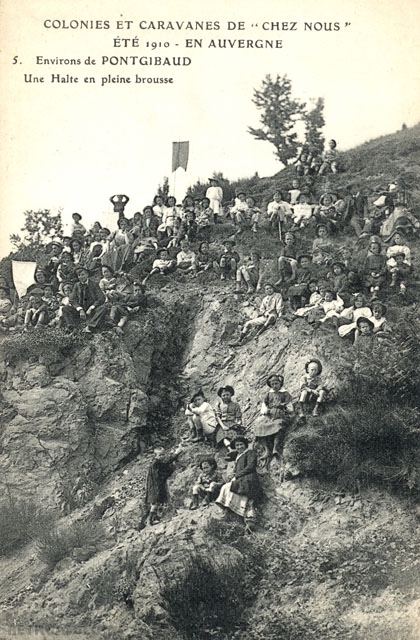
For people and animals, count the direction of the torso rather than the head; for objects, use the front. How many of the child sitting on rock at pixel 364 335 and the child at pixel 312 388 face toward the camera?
2

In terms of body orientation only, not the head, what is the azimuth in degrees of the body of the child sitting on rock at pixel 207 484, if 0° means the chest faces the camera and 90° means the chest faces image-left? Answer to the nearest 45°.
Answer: approximately 45°

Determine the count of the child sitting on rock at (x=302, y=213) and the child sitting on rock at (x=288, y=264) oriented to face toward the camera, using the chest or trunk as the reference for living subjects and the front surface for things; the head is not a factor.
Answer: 2

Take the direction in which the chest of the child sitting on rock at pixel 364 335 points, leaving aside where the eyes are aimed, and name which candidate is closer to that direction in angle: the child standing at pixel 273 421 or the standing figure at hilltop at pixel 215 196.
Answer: the child standing

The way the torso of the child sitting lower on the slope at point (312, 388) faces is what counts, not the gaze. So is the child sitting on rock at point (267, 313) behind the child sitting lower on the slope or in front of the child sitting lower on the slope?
behind

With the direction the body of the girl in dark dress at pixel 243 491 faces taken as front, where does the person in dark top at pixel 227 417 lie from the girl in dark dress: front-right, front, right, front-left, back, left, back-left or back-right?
back-right

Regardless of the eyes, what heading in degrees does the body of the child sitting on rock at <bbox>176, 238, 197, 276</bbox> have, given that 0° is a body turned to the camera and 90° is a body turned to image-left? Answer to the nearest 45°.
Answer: approximately 0°
